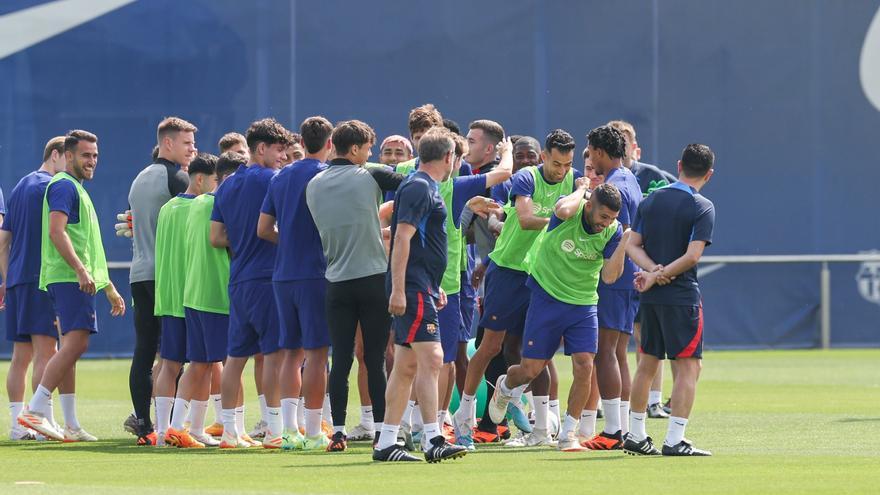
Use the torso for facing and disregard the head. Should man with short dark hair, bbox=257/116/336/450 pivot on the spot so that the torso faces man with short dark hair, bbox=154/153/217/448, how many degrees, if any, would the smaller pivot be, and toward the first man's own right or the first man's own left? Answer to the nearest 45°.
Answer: approximately 45° to the first man's own left

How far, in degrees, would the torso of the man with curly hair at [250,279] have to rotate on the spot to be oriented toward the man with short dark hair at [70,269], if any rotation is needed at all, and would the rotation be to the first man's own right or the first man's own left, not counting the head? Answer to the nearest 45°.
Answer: approximately 90° to the first man's own left

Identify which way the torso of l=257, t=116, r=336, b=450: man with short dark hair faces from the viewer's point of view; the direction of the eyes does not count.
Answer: away from the camera

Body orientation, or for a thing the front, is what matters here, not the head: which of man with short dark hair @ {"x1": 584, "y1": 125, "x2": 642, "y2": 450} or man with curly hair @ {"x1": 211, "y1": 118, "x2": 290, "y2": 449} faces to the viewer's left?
the man with short dark hair

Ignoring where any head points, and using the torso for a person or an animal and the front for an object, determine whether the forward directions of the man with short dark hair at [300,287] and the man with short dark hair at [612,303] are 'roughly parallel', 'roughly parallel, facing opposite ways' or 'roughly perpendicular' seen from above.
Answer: roughly perpendicular

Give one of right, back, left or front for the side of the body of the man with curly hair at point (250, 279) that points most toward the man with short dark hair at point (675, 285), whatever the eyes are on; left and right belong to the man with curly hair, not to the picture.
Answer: right

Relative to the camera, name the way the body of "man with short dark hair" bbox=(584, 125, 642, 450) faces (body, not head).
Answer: to the viewer's left

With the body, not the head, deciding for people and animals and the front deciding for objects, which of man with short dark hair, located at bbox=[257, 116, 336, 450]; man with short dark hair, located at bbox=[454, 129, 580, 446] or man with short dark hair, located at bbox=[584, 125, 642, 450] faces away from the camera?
man with short dark hair, located at bbox=[257, 116, 336, 450]

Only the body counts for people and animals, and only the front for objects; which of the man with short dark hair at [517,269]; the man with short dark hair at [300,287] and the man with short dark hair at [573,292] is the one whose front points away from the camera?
the man with short dark hair at [300,287]

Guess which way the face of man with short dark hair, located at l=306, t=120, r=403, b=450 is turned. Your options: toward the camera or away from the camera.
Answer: away from the camera
